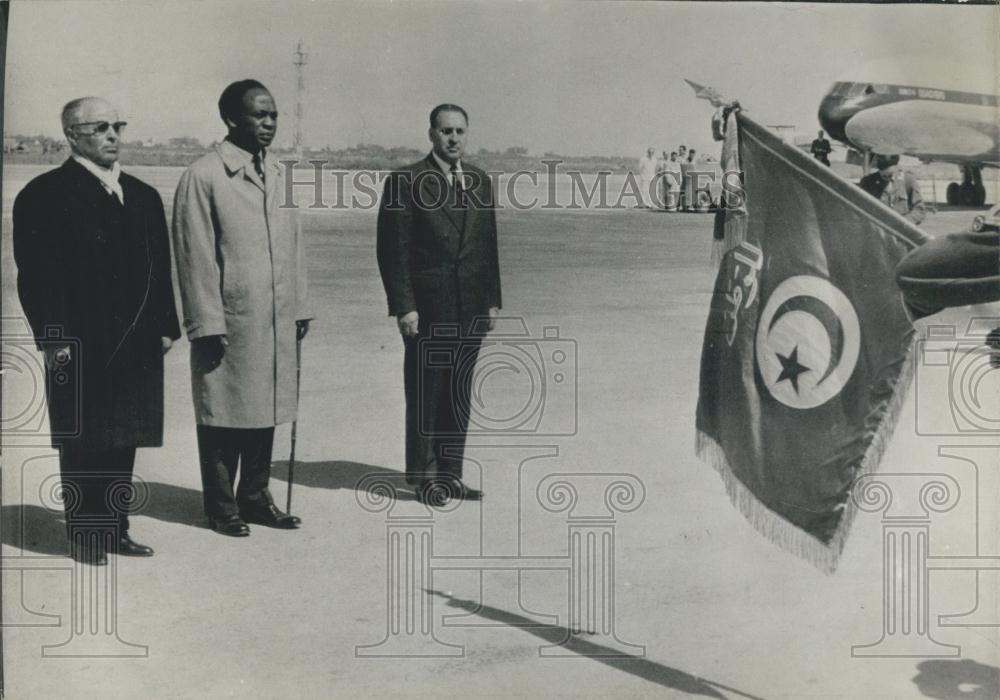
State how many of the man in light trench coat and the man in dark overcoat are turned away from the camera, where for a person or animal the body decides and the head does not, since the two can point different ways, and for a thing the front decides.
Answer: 0

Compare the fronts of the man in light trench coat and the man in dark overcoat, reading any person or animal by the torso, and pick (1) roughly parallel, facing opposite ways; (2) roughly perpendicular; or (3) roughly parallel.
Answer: roughly parallel

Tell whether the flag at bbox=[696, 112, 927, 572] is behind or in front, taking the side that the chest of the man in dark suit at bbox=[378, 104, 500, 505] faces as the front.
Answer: in front

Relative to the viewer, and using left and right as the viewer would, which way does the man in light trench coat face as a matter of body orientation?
facing the viewer and to the right of the viewer

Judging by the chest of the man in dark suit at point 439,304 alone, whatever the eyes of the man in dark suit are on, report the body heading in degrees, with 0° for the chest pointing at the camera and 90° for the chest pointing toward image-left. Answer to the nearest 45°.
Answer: approximately 315°

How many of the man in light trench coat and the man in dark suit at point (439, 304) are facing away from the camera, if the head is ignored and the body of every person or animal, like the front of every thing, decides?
0

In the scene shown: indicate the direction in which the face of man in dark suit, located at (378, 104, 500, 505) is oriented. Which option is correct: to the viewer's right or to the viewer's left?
to the viewer's right
